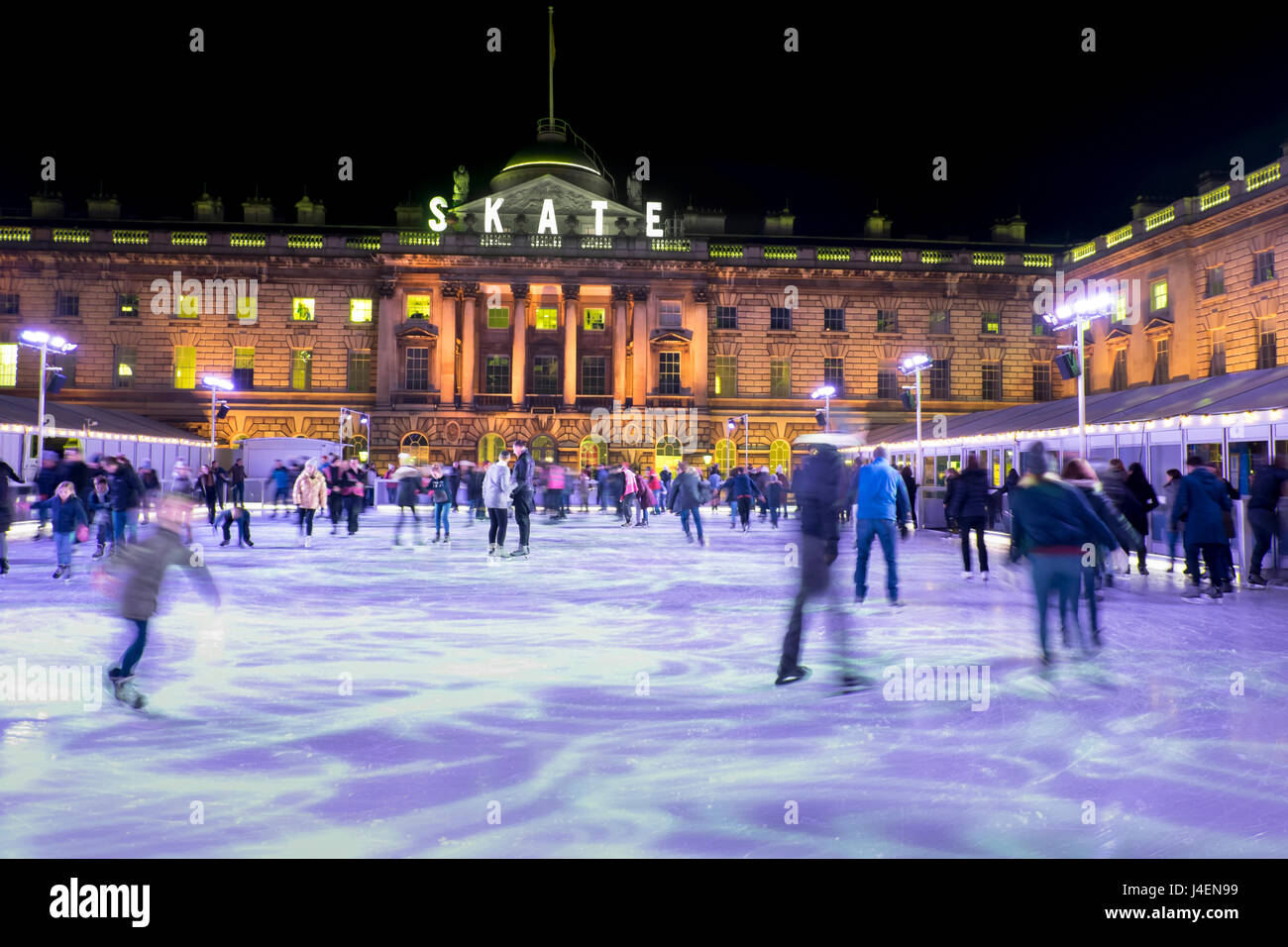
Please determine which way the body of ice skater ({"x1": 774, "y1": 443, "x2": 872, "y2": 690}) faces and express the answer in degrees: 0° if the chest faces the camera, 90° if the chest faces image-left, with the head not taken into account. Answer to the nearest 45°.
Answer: approximately 225°

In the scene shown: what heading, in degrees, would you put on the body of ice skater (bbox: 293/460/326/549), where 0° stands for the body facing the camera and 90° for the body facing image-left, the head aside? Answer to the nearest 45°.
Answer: approximately 0°

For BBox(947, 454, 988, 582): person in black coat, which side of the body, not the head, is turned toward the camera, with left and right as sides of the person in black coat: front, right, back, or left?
back

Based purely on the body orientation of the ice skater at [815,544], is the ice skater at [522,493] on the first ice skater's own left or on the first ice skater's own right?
on the first ice skater's own left

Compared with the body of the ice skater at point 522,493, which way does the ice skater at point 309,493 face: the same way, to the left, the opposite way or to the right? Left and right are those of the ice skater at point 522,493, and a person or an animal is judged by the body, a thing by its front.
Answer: to the left

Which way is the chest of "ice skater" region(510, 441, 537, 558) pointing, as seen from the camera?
to the viewer's left

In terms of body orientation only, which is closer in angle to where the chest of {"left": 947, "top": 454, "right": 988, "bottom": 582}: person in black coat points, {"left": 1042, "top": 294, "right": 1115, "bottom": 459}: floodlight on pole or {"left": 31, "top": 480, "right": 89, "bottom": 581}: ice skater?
the floodlight on pole

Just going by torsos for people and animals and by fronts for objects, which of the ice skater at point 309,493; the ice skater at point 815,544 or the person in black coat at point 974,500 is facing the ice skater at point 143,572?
the ice skater at point 309,493

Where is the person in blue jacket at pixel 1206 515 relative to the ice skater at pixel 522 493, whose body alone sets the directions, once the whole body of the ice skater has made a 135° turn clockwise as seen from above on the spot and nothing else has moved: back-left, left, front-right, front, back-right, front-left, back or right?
right
